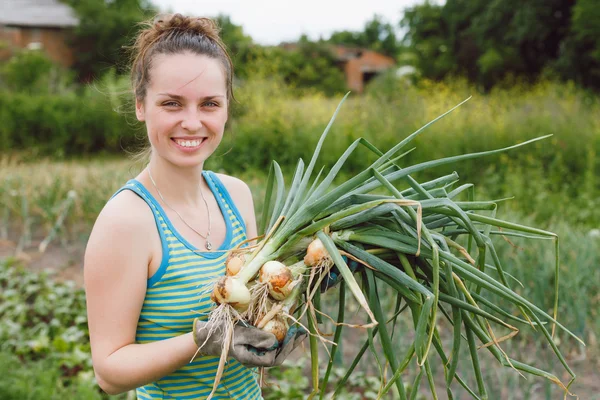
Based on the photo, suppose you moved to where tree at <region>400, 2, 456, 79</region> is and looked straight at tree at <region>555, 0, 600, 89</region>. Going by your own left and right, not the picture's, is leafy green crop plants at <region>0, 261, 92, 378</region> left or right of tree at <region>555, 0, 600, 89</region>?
right

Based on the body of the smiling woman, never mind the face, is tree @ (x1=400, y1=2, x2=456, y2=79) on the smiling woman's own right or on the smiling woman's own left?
on the smiling woman's own left

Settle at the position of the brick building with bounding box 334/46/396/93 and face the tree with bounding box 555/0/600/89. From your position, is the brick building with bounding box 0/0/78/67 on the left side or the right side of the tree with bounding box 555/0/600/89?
right

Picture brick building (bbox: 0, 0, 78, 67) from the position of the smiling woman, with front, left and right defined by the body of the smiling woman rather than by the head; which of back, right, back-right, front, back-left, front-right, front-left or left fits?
back-left

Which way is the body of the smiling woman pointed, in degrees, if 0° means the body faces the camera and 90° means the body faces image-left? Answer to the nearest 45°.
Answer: approximately 315°

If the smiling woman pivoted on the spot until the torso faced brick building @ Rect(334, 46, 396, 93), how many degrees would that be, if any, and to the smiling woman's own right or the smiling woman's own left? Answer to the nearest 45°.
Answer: approximately 135° to the smiling woman's own left
